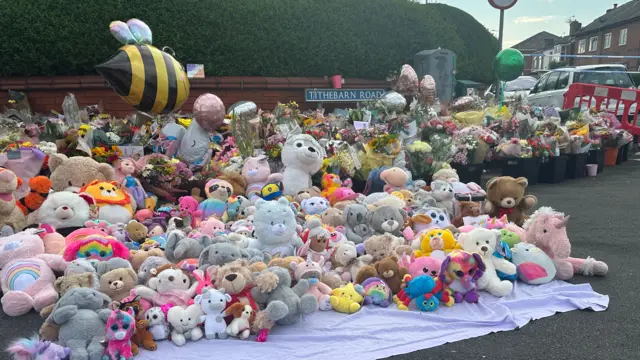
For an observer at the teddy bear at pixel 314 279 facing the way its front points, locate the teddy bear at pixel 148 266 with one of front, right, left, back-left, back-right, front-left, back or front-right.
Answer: right

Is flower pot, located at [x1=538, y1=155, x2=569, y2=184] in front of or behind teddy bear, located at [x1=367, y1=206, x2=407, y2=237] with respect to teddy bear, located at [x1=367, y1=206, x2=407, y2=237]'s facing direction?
behind

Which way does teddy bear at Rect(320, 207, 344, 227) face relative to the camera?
toward the camera

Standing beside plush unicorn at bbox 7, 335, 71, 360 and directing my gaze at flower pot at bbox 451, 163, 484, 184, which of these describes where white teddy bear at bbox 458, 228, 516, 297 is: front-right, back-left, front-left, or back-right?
front-right

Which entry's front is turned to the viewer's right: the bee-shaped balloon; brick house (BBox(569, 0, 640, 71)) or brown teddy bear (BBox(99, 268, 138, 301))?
the bee-shaped balloon

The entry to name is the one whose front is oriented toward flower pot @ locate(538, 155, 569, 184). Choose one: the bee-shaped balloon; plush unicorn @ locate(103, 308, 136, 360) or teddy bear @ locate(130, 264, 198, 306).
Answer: the bee-shaped balloon

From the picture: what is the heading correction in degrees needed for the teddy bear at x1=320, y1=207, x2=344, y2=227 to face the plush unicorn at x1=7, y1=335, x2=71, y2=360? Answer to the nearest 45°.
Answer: approximately 45° to its right

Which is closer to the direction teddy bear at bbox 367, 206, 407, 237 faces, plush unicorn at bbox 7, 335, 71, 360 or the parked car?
the plush unicorn

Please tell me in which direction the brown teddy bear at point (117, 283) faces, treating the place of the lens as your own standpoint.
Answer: facing the viewer

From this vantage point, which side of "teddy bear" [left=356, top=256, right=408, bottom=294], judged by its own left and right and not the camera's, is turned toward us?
front

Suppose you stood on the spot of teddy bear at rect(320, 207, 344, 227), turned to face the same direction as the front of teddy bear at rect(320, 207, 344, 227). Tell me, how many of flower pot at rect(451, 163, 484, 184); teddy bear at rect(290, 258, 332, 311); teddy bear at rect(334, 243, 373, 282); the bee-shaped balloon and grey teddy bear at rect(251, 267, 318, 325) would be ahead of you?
3

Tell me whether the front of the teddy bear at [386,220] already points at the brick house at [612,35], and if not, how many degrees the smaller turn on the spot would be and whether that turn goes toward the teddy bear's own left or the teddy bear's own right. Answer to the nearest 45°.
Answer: approximately 135° to the teddy bear's own left
